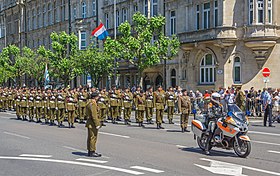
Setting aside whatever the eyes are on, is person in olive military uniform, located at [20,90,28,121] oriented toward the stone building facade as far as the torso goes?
no

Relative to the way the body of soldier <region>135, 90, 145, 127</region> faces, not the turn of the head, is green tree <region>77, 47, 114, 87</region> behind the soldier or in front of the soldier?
behind

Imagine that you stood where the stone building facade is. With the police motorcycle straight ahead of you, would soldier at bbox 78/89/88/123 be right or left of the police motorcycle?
right

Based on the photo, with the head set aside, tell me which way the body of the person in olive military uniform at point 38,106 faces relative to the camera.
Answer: toward the camera

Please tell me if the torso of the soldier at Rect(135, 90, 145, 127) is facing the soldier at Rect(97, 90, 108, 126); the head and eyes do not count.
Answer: no

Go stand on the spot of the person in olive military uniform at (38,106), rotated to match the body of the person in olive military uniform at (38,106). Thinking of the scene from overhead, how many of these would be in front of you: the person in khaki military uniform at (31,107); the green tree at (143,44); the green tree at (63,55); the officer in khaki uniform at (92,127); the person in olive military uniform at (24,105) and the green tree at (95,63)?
1

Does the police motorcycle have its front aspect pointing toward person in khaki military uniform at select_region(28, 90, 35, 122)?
no

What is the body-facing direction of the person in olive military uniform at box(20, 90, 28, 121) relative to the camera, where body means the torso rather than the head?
toward the camera
